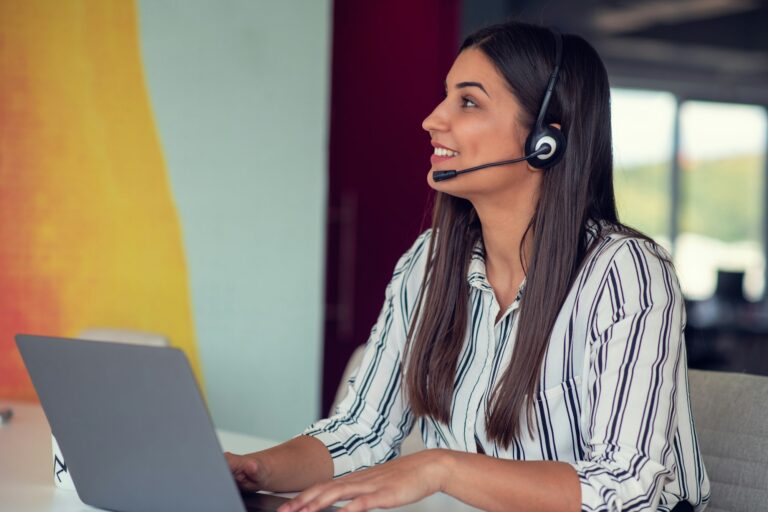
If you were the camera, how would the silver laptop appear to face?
facing away from the viewer and to the right of the viewer

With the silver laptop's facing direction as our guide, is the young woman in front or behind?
in front

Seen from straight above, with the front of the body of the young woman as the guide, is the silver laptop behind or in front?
in front

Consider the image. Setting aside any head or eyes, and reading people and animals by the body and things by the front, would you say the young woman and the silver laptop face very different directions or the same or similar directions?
very different directions

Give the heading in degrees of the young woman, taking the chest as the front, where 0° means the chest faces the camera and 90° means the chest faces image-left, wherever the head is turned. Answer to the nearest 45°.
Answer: approximately 45°

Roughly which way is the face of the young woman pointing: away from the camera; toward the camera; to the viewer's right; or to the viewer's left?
to the viewer's left
